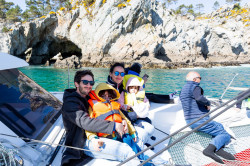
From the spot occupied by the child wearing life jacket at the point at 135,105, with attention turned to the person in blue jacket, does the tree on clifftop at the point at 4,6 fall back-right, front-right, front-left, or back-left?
back-left

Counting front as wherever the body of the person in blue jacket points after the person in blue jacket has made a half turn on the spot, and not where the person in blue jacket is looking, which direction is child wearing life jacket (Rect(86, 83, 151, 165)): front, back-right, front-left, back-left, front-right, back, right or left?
front-left

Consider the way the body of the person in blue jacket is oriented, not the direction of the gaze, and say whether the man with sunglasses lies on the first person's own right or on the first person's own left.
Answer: on the first person's own right

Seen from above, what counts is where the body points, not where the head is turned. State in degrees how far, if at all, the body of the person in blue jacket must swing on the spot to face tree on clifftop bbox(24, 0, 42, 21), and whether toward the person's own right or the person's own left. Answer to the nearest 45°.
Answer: approximately 135° to the person's own left

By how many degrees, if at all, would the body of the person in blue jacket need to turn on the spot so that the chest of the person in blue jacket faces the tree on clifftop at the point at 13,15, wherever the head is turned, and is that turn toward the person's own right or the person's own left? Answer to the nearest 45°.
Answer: approximately 135° to the person's own left
